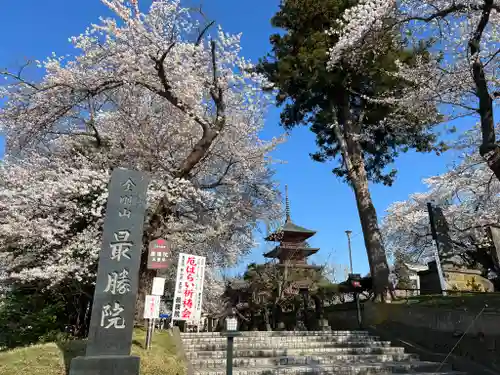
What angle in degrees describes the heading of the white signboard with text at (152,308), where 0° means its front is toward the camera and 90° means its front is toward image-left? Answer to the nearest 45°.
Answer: approximately 0°

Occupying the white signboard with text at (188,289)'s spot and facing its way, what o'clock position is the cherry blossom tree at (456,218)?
The cherry blossom tree is roughly at 8 o'clock from the white signboard with text.

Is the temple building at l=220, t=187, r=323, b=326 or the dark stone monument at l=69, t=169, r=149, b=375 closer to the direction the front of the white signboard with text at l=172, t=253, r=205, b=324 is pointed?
the dark stone monument

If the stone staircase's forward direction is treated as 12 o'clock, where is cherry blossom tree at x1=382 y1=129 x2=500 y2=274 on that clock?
The cherry blossom tree is roughly at 7 o'clock from the stone staircase.

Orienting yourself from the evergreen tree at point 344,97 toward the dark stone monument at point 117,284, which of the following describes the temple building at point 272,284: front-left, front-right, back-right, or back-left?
back-right

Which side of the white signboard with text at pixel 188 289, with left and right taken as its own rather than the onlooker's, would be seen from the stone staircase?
left

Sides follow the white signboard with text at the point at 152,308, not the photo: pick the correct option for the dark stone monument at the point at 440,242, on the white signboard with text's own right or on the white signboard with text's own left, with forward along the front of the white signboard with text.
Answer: on the white signboard with text's own left

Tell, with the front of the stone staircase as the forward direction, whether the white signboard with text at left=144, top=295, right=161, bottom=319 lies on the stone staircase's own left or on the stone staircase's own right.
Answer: on the stone staircase's own right

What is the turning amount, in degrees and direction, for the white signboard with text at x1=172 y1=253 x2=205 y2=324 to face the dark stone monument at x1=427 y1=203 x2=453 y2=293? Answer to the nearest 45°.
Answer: approximately 90° to its left
